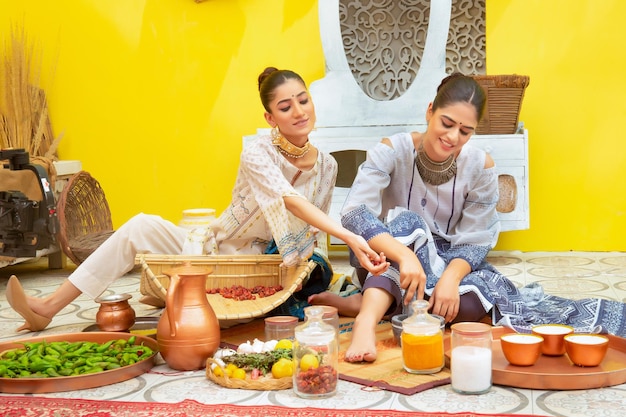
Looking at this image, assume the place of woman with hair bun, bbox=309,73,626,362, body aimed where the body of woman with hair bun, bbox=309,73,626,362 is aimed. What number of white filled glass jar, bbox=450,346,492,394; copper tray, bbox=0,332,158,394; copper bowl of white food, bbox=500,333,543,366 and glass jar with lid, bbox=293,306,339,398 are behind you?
0

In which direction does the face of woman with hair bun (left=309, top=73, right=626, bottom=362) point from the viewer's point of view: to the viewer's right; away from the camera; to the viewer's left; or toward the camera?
toward the camera

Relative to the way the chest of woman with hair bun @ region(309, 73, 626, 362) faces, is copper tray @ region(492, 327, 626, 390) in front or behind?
in front

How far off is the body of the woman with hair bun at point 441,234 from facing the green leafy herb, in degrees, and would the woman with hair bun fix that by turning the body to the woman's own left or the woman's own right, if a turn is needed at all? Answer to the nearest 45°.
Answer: approximately 45° to the woman's own right

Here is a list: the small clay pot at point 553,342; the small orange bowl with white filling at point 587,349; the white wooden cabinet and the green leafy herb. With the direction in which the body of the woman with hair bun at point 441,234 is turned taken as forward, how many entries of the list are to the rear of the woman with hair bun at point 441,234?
1

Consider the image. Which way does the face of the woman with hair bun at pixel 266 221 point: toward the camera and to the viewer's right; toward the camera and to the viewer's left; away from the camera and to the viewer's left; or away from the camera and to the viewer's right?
toward the camera and to the viewer's right

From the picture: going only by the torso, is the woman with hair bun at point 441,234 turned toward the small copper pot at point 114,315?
no

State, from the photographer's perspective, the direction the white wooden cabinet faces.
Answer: facing the viewer

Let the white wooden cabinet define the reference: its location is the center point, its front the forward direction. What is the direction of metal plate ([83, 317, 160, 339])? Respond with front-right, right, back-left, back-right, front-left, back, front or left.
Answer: front-right

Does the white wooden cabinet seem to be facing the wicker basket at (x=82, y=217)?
no

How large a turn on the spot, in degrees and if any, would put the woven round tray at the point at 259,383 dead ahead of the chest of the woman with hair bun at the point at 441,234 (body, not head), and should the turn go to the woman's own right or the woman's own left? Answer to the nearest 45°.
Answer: approximately 45° to the woman's own right

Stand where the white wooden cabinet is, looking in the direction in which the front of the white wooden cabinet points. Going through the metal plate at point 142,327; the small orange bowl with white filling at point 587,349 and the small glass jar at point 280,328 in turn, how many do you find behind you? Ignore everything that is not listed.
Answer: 0

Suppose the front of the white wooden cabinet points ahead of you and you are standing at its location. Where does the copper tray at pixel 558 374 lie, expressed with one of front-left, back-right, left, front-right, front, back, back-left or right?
front

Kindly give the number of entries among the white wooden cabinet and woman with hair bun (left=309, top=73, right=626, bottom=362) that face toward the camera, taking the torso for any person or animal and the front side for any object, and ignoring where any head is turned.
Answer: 2

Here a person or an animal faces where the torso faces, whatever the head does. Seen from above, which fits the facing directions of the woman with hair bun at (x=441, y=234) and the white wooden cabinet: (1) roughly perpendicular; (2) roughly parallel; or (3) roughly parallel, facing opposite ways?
roughly parallel

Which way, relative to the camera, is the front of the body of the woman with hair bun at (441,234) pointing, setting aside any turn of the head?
toward the camera
